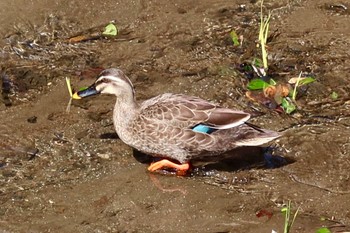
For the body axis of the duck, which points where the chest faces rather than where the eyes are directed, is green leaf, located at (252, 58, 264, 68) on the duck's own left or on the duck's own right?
on the duck's own right

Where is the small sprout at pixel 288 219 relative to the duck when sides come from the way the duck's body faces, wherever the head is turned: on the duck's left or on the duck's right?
on the duck's left

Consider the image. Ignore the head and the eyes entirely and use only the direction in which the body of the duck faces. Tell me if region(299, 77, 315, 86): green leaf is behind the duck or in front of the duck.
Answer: behind

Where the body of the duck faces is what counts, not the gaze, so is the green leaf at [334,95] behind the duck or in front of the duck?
behind

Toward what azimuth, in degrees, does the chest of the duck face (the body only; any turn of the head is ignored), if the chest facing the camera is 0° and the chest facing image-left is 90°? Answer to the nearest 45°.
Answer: approximately 90°

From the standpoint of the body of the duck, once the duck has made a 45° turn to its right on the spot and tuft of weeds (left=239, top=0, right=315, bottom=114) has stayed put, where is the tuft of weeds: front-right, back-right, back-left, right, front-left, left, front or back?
right
